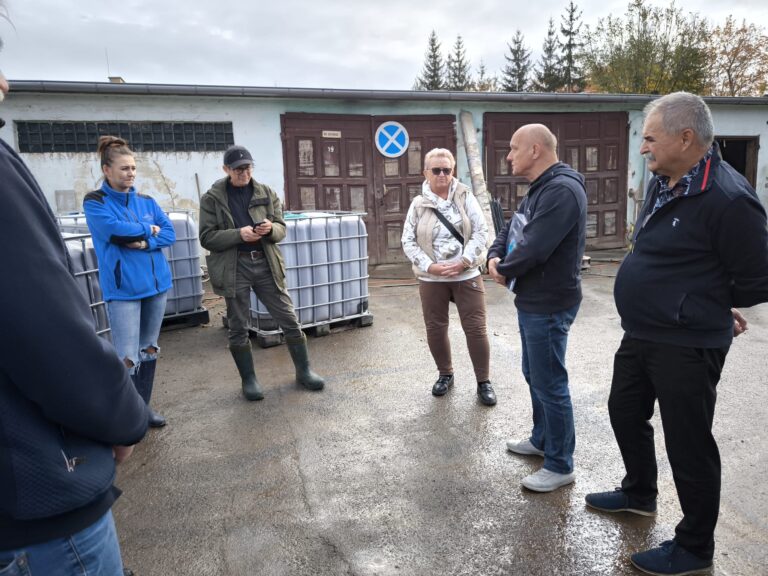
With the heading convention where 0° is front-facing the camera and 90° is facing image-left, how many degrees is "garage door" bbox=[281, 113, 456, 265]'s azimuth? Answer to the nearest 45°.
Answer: approximately 0°

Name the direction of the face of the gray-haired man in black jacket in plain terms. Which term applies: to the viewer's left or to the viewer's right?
to the viewer's left

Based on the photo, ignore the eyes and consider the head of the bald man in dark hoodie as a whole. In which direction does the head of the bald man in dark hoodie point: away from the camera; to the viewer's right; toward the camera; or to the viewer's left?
to the viewer's left

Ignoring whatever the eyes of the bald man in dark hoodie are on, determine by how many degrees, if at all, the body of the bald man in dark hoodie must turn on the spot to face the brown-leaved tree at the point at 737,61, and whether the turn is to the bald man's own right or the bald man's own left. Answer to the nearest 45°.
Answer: approximately 90° to the bald man's own right

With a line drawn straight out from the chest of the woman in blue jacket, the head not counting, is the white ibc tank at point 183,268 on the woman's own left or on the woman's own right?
on the woman's own left

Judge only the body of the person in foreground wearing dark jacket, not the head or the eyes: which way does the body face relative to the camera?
to the viewer's right

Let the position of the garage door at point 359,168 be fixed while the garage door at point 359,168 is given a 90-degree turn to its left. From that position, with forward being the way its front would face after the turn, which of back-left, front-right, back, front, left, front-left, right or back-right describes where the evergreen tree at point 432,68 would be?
left

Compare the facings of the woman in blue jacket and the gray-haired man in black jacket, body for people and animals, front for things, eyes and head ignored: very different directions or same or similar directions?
very different directions

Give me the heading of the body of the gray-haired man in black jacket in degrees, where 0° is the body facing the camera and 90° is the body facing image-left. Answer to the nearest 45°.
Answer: approximately 90°

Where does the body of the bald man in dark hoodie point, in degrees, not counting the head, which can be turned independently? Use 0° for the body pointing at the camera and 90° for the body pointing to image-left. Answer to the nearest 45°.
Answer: approximately 90°

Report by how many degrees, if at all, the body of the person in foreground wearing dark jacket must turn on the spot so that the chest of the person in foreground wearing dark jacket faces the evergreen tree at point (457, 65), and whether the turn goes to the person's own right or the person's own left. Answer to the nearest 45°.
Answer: approximately 45° to the person's own left

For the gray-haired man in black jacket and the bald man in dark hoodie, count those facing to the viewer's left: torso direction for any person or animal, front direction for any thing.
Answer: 2
